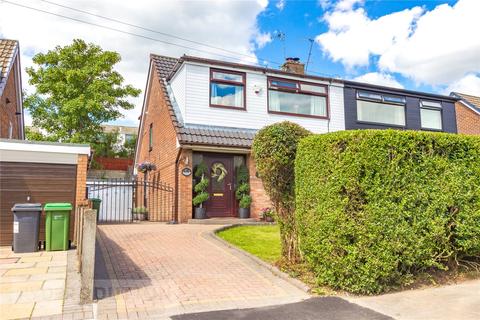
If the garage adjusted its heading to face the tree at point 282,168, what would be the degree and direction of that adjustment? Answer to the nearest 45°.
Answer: approximately 45° to its left

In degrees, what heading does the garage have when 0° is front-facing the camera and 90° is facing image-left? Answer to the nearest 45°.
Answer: approximately 0°

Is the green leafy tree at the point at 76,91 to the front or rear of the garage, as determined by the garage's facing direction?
to the rear

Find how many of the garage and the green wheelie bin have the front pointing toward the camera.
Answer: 2

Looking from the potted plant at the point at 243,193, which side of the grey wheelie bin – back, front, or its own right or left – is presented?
left
